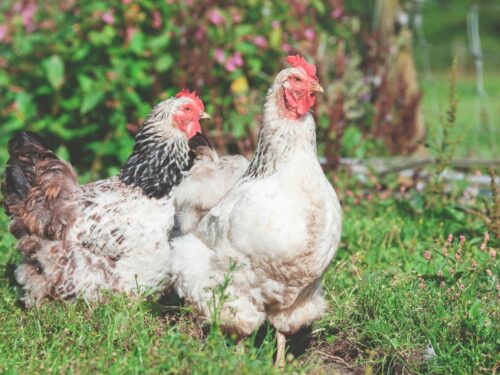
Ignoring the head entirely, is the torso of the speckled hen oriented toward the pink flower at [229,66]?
no

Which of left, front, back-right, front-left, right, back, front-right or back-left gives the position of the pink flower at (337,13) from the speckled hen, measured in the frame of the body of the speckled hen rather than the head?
front-left

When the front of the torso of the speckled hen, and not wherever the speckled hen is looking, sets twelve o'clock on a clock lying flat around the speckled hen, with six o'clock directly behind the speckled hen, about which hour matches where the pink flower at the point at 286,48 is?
The pink flower is roughly at 10 o'clock from the speckled hen.

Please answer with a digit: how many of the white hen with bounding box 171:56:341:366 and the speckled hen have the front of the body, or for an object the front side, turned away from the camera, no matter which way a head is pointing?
0

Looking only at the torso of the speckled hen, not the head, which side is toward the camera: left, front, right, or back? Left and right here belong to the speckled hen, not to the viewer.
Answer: right

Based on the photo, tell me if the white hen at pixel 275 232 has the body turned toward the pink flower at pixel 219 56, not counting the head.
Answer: no

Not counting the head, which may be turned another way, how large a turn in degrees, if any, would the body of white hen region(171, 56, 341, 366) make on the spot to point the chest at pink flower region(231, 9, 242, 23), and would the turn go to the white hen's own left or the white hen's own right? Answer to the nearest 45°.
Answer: approximately 135° to the white hen's own left

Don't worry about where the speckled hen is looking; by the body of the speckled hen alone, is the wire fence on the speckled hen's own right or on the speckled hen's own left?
on the speckled hen's own left

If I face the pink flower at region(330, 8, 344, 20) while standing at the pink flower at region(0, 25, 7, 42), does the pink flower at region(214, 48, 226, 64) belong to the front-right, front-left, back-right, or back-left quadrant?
front-right

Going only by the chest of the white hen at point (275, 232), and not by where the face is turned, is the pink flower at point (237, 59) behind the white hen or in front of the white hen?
behind

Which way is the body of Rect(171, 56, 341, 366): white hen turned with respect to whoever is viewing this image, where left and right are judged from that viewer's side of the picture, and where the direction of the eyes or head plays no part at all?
facing the viewer and to the right of the viewer
